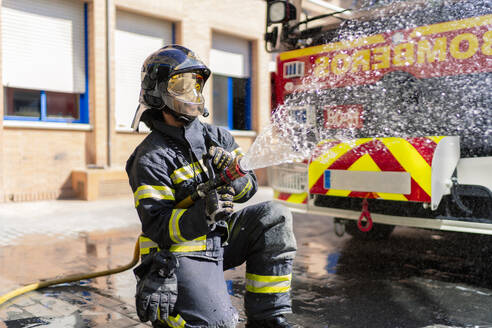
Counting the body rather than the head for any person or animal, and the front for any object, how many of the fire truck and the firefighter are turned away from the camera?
0

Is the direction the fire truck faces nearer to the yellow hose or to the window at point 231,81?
the yellow hose

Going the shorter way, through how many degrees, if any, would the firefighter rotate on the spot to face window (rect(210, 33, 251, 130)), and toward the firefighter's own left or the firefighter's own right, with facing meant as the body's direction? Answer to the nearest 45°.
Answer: approximately 135° to the firefighter's own left

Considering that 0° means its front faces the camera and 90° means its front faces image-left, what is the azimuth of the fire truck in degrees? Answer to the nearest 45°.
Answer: approximately 45°

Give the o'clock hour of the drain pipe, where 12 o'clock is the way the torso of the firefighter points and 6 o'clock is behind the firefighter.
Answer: The drain pipe is roughly at 7 o'clock from the firefighter.

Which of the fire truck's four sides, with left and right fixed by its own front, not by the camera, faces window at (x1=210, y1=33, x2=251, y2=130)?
right

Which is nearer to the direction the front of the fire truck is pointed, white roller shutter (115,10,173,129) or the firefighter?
the firefighter

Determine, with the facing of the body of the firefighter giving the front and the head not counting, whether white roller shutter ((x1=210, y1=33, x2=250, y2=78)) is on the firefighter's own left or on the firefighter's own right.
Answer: on the firefighter's own left
